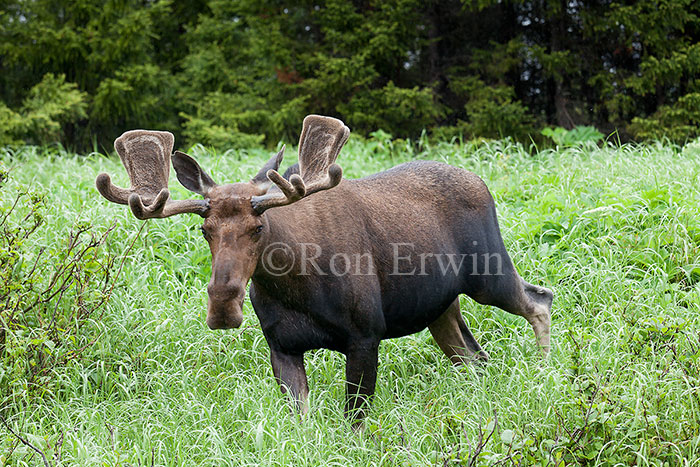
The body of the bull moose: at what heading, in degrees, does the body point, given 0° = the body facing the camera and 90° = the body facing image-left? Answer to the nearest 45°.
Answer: approximately 45°
